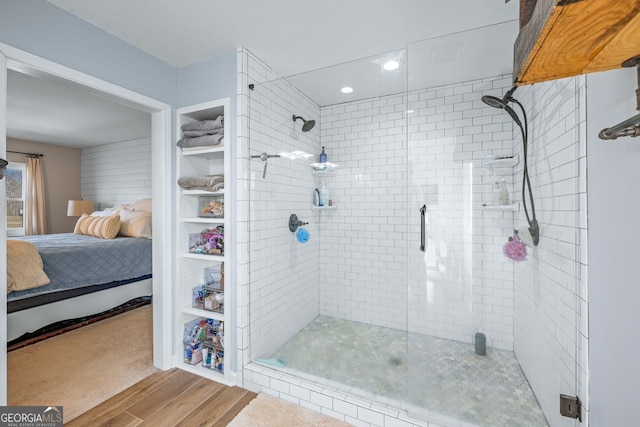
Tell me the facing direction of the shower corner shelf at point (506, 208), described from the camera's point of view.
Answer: facing the viewer and to the left of the viewer

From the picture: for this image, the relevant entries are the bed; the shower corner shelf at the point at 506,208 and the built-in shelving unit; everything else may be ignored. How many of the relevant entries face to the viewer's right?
0

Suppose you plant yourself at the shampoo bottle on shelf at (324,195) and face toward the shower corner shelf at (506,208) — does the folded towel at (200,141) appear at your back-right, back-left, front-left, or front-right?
back-right

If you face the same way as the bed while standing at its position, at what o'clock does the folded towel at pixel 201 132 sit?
The folded towel is roughly at 10 o'clock from the bed.

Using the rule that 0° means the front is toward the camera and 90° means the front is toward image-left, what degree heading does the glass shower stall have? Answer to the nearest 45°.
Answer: approximately 0°

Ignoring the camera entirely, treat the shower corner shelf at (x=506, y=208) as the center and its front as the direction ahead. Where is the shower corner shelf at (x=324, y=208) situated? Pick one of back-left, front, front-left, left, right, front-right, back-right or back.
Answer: front-right

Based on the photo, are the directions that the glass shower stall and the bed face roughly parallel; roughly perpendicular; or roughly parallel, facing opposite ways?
roughly parallel

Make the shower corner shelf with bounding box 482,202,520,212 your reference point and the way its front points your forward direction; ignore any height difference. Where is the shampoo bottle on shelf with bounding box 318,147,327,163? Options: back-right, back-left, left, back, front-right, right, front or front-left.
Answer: front-right

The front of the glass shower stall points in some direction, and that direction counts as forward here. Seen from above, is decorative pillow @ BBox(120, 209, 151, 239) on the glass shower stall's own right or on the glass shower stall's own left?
on the glass shower stall's own right

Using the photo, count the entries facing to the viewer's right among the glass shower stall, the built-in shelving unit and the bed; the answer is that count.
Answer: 0

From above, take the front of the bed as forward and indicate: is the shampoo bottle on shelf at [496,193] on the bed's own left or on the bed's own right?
on the bed's own left

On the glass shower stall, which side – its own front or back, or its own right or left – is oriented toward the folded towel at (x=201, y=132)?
right

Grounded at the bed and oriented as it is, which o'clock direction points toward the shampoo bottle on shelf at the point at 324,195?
The shampoo bottle on shelf is roughly at 9 o'clock from the bed.
